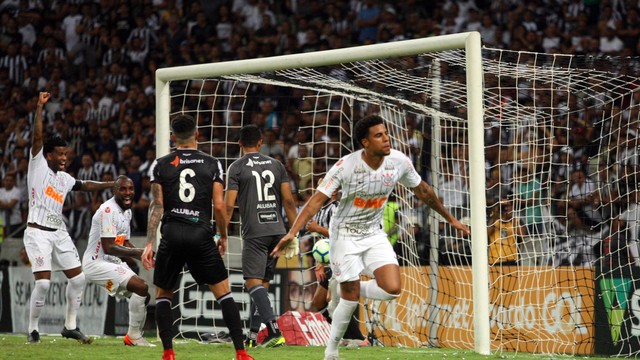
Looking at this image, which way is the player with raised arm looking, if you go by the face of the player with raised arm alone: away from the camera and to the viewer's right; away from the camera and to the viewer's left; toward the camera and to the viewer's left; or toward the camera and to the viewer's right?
toward the camera and to the viewer's right

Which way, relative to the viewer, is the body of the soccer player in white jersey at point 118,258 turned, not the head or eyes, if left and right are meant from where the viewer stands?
facing the viewer and to the right of the viewer

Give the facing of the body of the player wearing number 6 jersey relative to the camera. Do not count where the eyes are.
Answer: away from the camera

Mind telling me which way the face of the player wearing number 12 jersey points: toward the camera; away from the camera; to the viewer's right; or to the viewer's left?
away from the camera

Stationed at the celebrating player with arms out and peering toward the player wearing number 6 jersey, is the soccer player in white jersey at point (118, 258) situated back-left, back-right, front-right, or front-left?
front-right

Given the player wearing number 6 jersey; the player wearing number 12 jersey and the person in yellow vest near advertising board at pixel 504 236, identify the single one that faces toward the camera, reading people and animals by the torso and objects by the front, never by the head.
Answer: the person in yellow vest near advertising board

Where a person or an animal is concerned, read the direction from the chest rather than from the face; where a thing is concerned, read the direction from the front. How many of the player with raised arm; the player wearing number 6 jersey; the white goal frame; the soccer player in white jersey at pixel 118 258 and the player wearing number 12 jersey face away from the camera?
2

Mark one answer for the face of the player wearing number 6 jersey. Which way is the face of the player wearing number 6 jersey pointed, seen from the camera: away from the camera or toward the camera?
away from the camera

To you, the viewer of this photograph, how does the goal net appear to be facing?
facing the viewer and to the left of the viewer

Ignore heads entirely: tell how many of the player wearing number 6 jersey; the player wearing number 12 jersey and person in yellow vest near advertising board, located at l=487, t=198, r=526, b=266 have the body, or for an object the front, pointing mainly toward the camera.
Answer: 1

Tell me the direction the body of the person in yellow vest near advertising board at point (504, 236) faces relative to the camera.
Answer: toward the camera

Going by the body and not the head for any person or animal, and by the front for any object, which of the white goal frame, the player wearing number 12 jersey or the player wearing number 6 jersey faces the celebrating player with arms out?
the white goal frame
